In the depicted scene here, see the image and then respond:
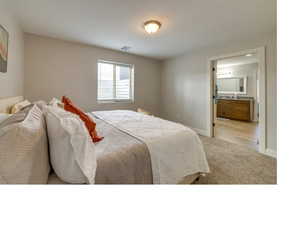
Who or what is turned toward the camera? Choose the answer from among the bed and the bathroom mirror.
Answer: the bathroom mirror

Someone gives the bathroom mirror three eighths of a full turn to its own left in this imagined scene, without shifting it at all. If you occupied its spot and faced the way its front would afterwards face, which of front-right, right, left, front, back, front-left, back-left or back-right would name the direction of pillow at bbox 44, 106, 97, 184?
back-right

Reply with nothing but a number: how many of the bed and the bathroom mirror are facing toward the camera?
1

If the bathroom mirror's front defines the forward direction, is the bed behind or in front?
in front

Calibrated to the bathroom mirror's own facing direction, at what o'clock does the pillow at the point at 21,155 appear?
The pillow is roughly at 12 o'clock from the bathroom mirror.

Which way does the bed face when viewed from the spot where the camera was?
facing away from the viewer and to the right of the viewer

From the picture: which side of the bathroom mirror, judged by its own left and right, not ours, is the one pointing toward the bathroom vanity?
front

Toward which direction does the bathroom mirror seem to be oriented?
toward the camera
